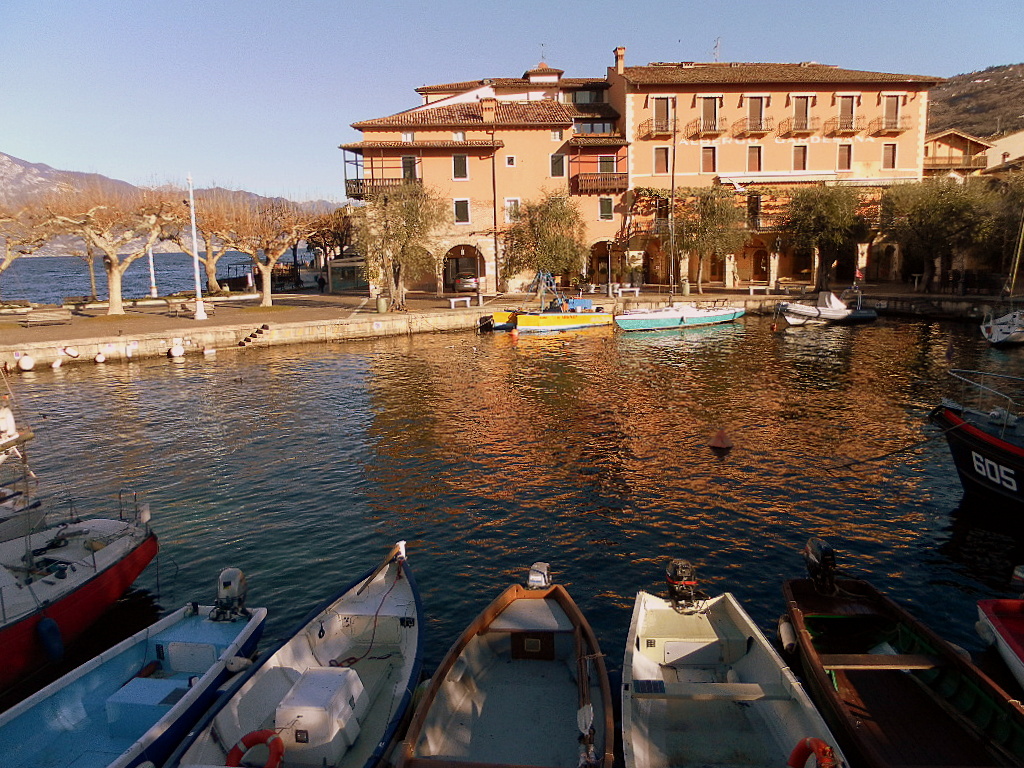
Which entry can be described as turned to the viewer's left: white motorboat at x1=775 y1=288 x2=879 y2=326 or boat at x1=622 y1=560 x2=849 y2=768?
the white motorboat

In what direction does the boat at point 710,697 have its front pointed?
toward the camera

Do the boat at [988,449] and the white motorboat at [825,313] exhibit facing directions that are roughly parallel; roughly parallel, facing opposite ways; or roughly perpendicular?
roughly parallel

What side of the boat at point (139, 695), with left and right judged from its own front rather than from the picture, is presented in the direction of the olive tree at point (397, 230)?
back

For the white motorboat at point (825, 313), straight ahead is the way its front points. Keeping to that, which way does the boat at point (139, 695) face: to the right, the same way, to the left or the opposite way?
to the left

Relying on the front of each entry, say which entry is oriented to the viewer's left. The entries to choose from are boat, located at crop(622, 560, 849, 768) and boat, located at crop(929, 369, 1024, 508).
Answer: boat, located at crop(929, 369, 1024, 508)

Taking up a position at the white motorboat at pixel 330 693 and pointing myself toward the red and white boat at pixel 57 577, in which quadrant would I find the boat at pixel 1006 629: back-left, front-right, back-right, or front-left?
back-right

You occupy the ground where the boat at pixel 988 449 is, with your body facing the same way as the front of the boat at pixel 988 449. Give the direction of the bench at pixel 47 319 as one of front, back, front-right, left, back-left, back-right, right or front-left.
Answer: front

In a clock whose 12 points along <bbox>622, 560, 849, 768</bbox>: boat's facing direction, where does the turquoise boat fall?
The turquoise boat is roughly at 6 o'clock from the boat.

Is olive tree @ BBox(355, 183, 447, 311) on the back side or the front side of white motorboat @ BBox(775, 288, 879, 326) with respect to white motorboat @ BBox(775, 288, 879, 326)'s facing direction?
on the front side

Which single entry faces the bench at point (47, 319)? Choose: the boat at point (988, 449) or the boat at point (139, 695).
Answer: the boat at point (988, 449)

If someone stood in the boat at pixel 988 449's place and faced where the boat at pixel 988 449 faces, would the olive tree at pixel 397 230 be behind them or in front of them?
in front

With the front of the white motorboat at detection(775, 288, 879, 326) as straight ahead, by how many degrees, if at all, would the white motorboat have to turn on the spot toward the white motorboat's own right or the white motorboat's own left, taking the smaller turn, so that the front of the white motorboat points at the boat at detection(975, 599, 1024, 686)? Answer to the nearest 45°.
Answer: approximately 90° to the white motorboat's own left

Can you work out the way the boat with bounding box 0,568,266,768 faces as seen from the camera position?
facing the viewer and to the left of the viewer

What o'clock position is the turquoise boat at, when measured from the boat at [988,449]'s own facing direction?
The turquoise boat is roughly at 2 o'clock from the boat.

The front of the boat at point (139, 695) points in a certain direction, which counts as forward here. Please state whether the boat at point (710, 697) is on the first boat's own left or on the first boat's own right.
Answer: on the first boat's own left

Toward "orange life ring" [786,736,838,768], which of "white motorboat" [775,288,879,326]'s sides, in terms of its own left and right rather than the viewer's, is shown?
left

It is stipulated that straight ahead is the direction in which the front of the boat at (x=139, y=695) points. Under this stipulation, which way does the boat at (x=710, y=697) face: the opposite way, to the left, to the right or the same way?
the same way

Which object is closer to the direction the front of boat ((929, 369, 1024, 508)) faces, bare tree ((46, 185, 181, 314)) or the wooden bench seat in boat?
the bare tree

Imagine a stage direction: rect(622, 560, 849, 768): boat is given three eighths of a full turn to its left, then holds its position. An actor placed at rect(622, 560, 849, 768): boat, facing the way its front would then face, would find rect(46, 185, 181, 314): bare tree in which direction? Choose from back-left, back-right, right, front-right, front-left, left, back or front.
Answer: left

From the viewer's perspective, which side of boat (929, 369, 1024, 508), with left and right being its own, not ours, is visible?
left

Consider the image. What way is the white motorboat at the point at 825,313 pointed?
to the viewer's left
